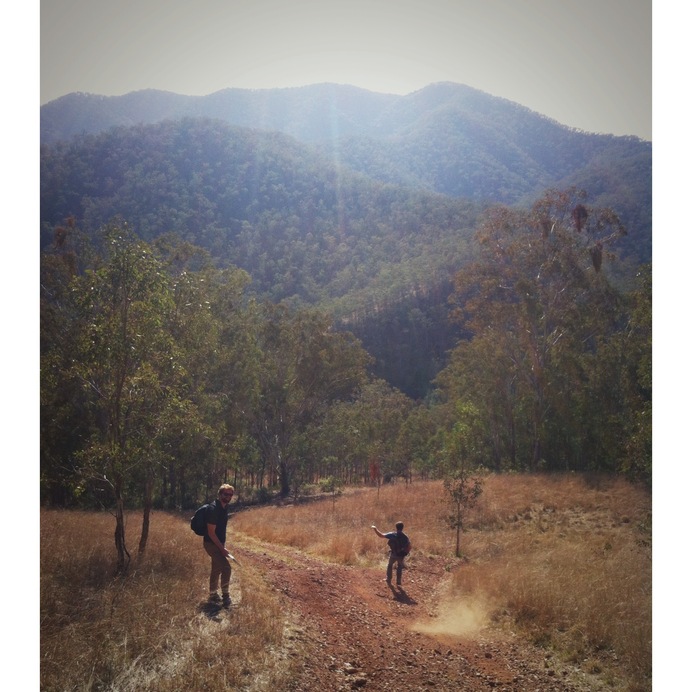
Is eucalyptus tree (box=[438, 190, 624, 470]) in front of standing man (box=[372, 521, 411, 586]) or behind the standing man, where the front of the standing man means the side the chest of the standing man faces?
in front

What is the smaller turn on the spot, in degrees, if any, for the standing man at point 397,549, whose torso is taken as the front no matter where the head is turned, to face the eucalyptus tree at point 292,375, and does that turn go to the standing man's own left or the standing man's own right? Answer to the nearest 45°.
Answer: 0° — they already face it

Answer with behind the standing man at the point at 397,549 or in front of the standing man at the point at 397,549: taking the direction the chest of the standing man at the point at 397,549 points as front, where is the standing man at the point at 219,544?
behind

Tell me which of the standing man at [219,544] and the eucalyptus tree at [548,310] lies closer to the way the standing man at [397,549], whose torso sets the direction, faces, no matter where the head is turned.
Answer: the eucalyptus tree

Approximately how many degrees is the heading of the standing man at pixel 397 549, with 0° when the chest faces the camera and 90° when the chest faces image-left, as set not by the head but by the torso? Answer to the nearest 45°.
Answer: approximately 180°
